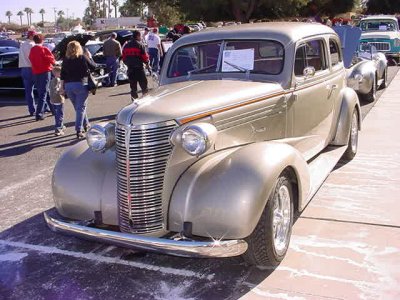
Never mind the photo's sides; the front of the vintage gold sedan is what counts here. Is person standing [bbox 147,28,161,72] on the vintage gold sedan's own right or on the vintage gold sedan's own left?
on the vintage gold sedan's own right

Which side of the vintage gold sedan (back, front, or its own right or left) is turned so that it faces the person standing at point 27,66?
right

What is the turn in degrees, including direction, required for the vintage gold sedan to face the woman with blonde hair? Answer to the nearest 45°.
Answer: approximately 90° to its right

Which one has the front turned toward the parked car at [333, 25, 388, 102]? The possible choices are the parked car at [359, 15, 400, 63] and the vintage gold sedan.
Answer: the parked car at [359, 15, 400, 63]

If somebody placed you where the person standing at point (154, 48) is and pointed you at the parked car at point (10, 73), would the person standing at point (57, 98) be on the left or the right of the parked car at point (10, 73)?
left

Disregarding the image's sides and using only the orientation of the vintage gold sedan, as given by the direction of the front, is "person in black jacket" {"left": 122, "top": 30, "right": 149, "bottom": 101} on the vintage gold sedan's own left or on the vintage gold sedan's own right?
on the vintage gold sedan's own right

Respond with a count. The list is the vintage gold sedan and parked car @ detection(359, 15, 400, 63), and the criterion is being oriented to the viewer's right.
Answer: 0

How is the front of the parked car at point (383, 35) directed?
toward the camera

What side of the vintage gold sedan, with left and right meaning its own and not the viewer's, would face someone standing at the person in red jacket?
right

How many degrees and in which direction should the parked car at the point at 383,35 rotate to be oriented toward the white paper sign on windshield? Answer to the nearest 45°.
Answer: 0° — it already faces it

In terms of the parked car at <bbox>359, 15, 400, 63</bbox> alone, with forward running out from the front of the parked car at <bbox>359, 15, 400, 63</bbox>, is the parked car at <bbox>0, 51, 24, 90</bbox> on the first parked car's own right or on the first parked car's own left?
on the first parked car's own right

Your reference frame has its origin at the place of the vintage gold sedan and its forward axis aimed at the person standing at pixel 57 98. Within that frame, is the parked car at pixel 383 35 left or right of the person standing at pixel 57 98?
right

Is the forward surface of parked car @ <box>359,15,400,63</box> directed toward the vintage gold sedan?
yes

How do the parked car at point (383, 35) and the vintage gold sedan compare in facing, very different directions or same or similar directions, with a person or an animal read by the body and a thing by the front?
same or similar directions
